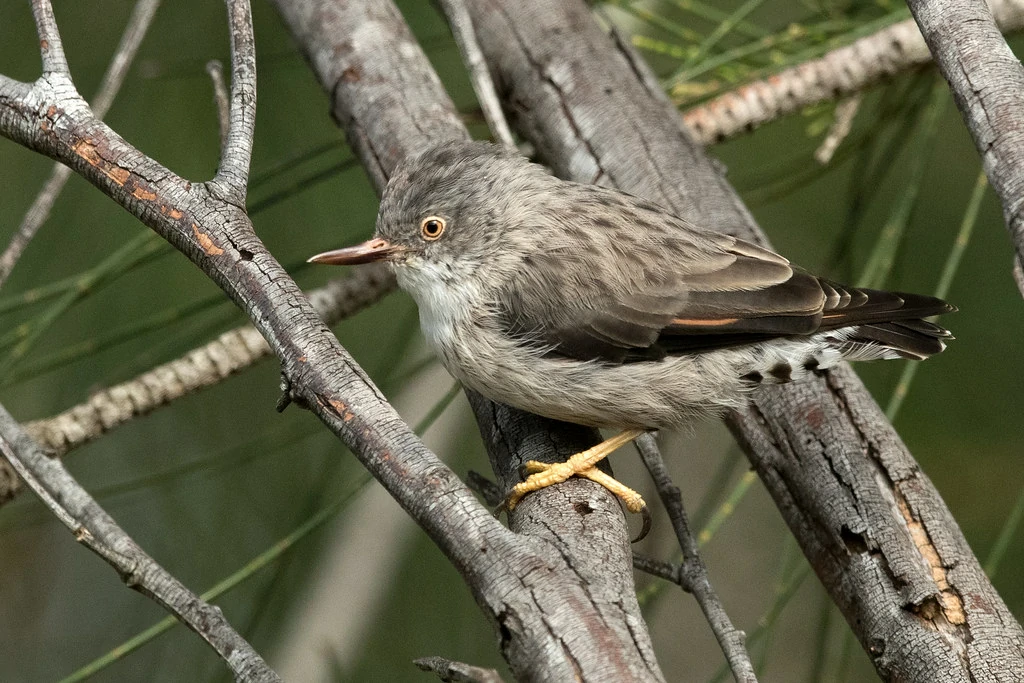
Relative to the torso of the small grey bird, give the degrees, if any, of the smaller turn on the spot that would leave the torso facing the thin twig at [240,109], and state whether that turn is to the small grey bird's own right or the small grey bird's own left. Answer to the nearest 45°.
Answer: approximately 45° to the small grey bird's own left

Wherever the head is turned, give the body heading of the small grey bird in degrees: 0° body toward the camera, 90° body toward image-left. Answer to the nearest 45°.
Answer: approximately 90°
